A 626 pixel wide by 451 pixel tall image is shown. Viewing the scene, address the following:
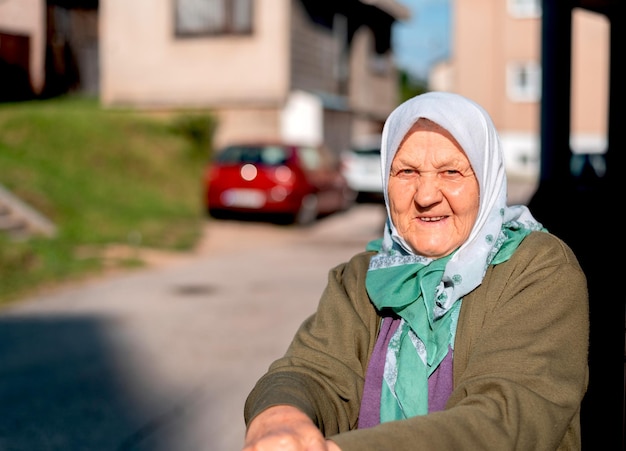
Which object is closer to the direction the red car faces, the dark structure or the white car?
the white car

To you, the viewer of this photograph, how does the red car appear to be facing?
facing away from the viewer and to the right of the viewer

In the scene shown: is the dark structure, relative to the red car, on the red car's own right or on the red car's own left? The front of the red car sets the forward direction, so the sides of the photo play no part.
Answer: on the red car's own right

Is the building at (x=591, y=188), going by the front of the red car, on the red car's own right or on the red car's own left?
on the red car's own right

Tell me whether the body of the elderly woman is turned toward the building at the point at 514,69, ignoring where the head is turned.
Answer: no

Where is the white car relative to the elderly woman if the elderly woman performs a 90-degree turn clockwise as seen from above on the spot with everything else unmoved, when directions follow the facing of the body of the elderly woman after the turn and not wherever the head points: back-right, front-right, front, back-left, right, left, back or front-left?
front-right

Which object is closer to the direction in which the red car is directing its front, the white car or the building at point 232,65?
the white car

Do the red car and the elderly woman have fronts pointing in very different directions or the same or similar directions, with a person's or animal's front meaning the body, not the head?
very different directions

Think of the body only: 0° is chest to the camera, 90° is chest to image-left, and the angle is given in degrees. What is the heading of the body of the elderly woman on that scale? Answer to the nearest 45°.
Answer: approximately 45°

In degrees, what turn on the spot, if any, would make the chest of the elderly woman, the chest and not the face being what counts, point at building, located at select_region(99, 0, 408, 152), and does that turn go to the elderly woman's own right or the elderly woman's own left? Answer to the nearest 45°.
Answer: approximately 135° to the elderly woman's own right

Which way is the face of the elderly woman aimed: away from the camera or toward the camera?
toward the camera

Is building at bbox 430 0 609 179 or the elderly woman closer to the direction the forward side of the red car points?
the building

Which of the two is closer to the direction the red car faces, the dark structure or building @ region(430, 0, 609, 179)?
the building

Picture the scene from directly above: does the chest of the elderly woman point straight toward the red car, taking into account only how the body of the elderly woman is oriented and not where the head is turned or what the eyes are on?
no

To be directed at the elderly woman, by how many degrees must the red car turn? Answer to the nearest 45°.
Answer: approximately 135° to its right
